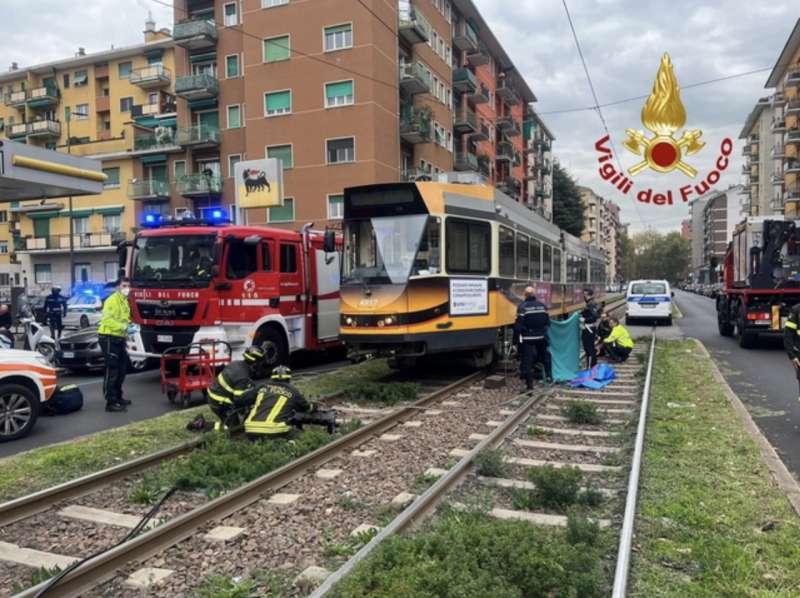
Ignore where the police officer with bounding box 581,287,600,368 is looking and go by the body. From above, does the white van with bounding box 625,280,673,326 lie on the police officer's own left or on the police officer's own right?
on the police officer's own right

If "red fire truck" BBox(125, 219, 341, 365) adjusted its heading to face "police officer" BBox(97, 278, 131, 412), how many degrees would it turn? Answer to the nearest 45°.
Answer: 0° — it already faces them

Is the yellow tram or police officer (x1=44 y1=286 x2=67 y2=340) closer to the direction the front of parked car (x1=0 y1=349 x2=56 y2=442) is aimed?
the yellow tram

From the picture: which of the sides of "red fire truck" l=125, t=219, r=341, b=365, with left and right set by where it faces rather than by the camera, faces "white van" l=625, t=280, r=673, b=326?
back

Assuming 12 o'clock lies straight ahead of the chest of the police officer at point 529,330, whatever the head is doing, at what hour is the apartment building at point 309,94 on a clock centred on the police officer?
The apartment building is roughly at 11 o'clock from the police officer.

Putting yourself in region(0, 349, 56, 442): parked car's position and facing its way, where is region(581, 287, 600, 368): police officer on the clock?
The police officer is roughly at 12 o'clock from the parked car.

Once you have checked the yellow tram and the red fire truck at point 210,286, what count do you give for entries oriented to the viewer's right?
0

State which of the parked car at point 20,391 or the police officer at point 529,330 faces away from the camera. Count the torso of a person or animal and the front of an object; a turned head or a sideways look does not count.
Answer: the police officer

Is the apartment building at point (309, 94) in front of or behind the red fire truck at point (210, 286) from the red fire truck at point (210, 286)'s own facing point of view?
behind

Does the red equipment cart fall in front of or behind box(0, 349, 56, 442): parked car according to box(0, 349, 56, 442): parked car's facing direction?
in front

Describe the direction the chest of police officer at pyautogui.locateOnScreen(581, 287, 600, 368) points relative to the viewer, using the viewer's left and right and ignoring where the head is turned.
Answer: facing to the left of the viewer

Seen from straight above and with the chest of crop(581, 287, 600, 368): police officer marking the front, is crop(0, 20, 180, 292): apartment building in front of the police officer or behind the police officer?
in front
